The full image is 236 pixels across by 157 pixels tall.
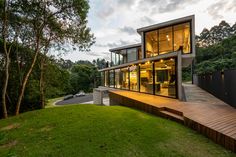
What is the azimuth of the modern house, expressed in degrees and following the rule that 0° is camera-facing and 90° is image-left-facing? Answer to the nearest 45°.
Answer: approximately 45°

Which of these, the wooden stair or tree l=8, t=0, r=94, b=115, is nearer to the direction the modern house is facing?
the tree

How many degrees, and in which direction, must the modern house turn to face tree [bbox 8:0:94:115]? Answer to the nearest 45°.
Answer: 0° — it already faces it

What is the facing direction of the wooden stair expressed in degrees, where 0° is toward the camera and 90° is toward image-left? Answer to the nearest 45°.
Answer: approximately 45°

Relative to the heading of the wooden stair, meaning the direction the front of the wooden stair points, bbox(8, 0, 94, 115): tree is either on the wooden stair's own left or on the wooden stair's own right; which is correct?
on the wooden stair's own right

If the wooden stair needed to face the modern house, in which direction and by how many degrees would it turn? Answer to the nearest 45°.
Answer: approximately 135° to its right

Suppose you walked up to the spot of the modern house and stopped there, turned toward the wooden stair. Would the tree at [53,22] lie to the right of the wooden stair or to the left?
right

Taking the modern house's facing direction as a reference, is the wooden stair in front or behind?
in front

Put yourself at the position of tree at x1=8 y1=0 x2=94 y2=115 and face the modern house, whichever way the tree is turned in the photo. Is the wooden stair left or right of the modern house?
right

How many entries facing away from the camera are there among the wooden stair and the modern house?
0
